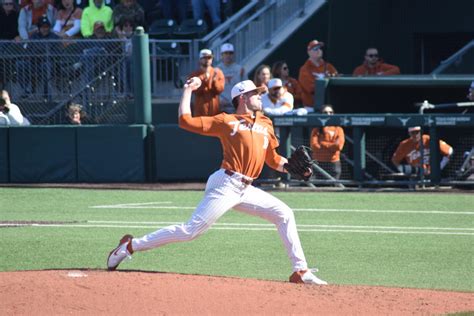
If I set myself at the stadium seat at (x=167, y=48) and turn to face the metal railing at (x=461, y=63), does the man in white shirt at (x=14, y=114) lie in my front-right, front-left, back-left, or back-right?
back-right

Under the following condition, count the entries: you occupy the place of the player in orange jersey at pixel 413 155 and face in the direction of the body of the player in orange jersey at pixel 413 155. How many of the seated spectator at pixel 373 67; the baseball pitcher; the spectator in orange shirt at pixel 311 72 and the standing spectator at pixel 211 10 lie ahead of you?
1

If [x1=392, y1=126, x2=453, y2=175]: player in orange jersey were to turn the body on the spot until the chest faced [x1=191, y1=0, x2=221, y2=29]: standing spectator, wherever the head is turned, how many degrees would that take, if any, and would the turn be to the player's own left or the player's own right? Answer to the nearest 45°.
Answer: approximately 135° to the player's own right

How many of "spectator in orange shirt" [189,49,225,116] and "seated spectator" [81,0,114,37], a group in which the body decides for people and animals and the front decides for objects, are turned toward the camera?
2

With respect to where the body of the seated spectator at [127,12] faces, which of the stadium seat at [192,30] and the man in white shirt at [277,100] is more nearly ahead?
the man in white shirt

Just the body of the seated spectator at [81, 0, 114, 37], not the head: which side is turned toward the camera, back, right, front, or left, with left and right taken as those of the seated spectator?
front

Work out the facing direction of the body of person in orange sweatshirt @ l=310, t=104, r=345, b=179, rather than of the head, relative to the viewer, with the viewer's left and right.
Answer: facing the viewer

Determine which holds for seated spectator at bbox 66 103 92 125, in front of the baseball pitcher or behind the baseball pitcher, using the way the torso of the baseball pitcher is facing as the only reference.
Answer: behind

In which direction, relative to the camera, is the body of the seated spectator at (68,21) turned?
toward the camera

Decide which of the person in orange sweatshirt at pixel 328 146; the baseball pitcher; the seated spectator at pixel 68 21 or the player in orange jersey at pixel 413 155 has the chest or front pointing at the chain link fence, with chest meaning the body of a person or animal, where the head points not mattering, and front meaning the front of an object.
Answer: the seated spectator

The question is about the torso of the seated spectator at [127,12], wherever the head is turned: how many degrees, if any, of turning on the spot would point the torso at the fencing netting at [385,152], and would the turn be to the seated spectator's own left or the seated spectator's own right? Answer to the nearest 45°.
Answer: approximately 45° to the seated spectator's own left

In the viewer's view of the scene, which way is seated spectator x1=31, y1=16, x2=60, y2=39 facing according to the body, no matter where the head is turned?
toward the camera
